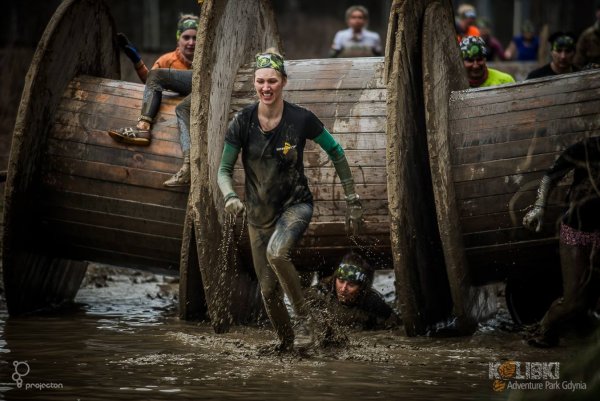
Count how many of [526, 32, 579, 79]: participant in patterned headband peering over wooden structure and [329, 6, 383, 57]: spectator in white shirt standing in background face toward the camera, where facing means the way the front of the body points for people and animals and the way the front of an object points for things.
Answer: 2

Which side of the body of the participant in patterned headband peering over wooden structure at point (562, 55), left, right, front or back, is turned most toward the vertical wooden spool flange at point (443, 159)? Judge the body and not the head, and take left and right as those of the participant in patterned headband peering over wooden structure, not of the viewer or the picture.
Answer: front

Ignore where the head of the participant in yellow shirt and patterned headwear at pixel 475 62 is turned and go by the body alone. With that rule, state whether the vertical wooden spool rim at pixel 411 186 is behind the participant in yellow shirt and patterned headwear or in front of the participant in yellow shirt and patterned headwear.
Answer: in front

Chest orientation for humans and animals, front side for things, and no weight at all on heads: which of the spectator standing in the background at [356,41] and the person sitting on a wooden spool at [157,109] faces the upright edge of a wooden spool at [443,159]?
the spectator standing in the background at [356,41]

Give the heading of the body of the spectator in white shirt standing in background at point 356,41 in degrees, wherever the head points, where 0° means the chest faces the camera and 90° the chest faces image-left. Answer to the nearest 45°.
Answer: approximately 0°

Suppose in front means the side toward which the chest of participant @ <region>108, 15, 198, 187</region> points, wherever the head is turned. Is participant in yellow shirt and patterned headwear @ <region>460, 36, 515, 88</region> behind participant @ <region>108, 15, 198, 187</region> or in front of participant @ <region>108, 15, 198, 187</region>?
behind

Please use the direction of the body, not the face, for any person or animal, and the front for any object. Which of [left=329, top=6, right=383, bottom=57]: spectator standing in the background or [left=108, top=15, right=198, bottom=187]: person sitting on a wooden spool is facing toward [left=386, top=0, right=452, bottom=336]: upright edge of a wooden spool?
[left=329, top=6, right=383, bottom=57]: spectator standing in the background

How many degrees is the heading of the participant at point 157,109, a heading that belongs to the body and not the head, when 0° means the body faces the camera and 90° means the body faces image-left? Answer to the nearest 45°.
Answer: approximately 45°
